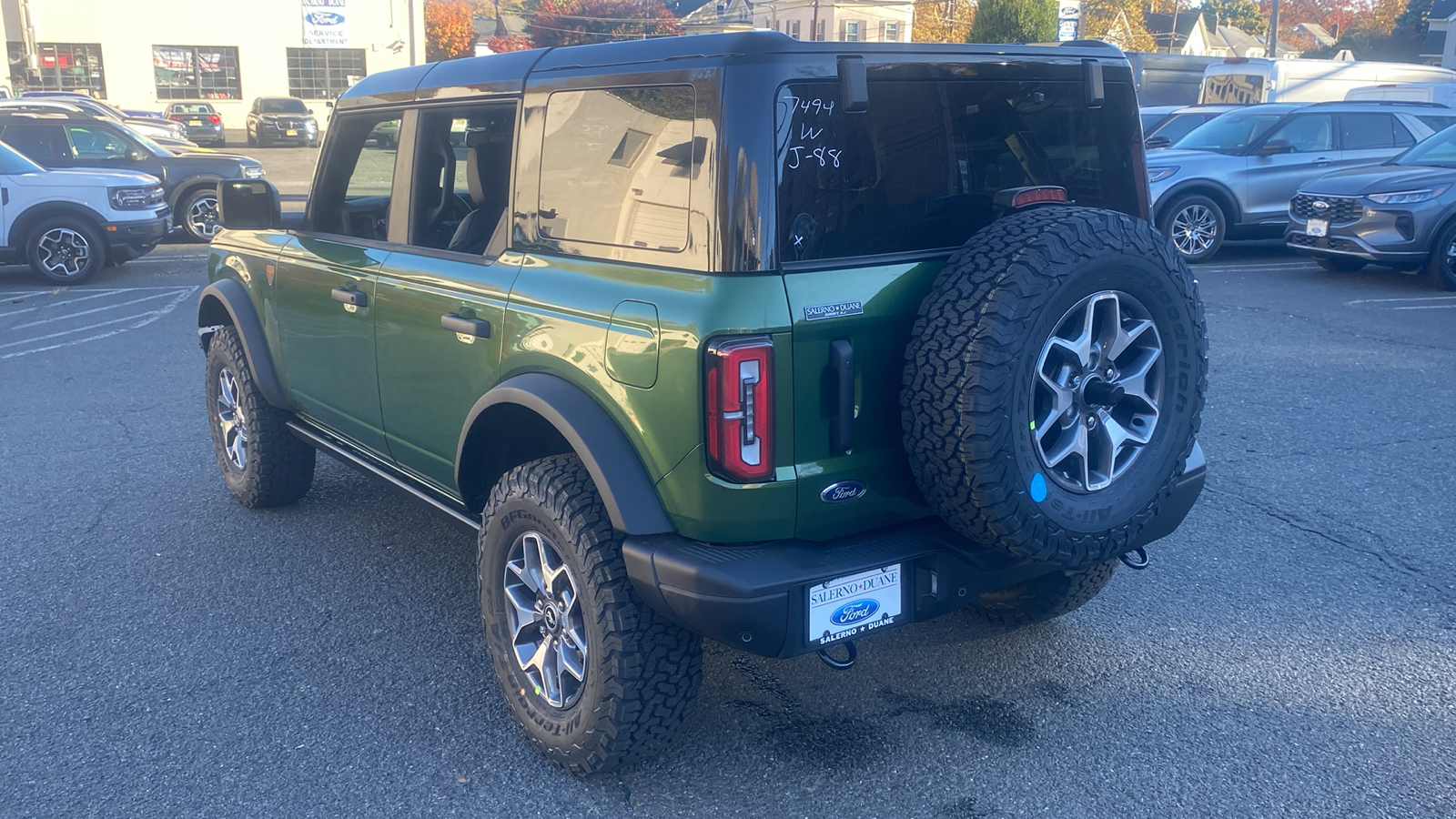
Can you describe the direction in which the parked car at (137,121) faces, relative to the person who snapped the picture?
facing to the right of the viewer

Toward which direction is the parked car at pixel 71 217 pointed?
to the viewer's right

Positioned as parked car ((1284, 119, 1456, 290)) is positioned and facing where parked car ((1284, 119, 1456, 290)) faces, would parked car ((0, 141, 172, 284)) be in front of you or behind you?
in front

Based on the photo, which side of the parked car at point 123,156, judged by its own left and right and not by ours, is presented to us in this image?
right

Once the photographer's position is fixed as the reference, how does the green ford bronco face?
facing away from the viewer and to the left of the viewer

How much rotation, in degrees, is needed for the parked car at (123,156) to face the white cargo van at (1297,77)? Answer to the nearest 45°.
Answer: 0° — it already faces it

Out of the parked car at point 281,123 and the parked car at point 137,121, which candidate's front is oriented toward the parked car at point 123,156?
the parked car at point 281,123

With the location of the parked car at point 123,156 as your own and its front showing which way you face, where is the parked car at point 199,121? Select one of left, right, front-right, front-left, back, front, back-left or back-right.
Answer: left

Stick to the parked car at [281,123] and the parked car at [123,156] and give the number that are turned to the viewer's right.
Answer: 1

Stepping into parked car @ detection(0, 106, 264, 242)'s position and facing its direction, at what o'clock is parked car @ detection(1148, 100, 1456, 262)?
parked car @ detection(1148, 100, 1456, 262) is roughly at 1 o'clock from parked car @ detection(0, 106, 264, 242).

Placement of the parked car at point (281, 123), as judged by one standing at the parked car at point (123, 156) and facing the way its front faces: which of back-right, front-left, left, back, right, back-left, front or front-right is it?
left

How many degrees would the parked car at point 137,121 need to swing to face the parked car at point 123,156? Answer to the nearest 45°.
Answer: approximately 90° to its right
